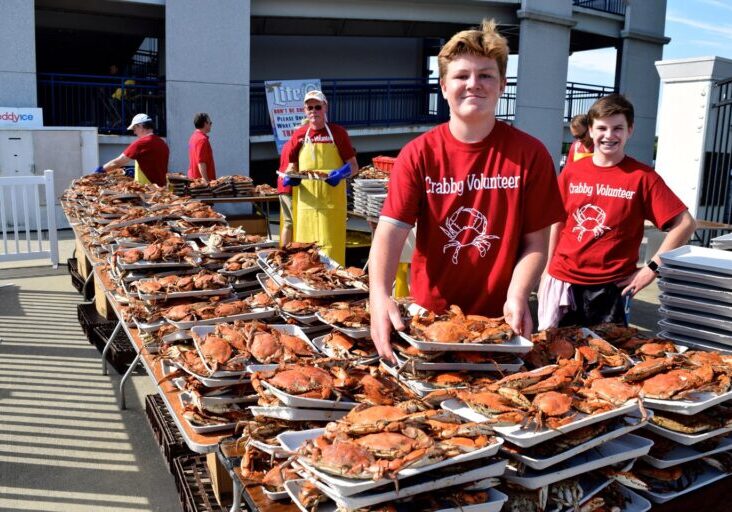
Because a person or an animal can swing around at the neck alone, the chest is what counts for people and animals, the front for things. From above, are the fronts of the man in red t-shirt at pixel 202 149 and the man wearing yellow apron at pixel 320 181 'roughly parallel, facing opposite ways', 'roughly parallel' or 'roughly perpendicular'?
roughly perpendicular

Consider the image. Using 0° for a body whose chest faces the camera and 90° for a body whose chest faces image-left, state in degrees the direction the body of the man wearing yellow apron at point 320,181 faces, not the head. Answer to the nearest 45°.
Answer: approximately 0°

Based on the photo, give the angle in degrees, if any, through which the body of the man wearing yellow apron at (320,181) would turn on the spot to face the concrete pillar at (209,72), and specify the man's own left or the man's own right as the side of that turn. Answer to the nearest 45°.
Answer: approximately 180°

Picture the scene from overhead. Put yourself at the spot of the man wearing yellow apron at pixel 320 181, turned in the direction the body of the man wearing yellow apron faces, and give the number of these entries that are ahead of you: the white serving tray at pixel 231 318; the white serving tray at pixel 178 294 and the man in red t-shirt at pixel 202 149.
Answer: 2

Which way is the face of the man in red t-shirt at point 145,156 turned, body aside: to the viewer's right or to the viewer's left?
to the viewer's left
